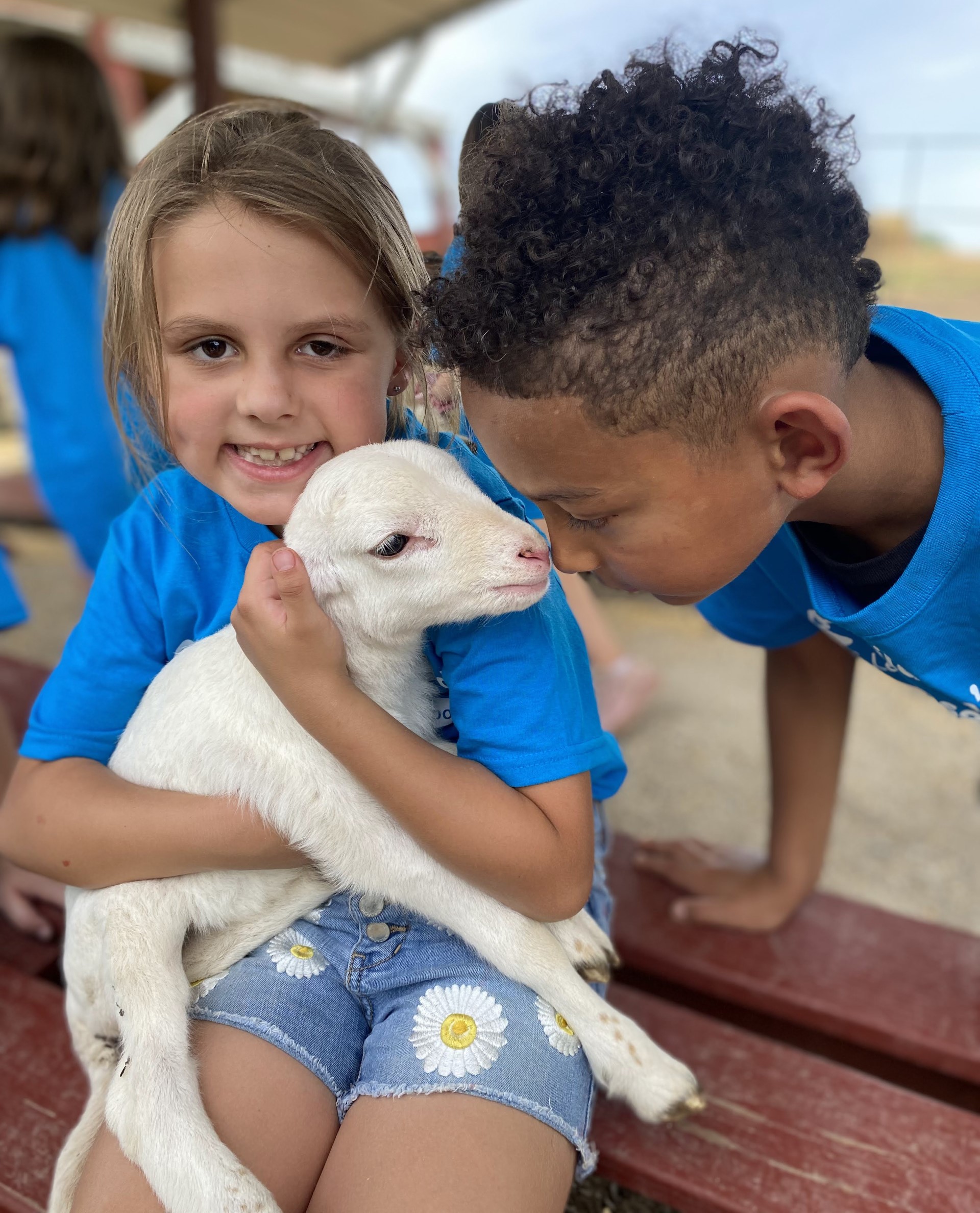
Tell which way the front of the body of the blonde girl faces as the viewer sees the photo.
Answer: toward the camera

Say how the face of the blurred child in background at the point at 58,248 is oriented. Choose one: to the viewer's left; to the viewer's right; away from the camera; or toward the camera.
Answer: away from the camera

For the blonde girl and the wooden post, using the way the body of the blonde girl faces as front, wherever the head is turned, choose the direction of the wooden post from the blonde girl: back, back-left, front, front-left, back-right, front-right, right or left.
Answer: back

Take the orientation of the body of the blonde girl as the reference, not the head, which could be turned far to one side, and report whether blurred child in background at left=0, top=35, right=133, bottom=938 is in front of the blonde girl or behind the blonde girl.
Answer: behind

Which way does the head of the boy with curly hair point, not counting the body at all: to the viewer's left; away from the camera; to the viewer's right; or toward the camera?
to the viewer's left
